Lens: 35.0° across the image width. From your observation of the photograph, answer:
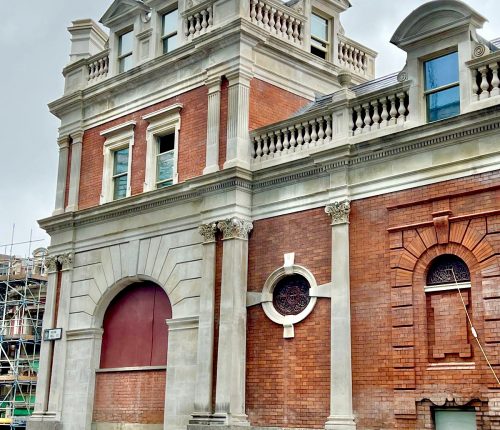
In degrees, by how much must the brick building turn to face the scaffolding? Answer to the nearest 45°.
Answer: approximately 90° to its right

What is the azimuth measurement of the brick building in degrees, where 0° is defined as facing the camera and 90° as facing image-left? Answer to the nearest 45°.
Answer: approximately 45°
